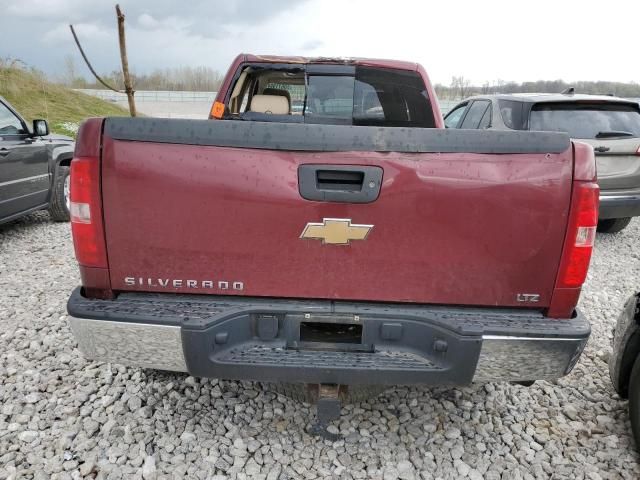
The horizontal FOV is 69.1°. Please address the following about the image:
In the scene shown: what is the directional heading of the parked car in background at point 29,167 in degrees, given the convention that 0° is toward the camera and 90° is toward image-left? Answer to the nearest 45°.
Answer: approximately 225°

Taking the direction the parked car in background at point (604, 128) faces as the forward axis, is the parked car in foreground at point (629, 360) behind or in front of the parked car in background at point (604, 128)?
behind

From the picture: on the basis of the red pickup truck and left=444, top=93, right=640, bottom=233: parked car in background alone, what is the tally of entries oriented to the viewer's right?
0

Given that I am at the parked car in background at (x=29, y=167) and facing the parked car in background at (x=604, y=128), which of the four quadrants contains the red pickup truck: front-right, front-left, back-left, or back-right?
front-right

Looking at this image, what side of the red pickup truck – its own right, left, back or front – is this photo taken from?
back

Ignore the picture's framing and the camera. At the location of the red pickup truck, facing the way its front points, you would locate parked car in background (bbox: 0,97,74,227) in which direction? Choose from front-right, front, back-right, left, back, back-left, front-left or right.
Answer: front-left

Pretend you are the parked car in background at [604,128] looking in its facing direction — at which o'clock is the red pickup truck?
The red pickup truck is roughly at 8 o'clock from the parked car in background.

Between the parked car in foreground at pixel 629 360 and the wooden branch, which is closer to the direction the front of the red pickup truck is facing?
the wooden branch

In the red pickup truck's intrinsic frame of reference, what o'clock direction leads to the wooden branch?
The wooden branch is roughly at 11 o'clock from the red pickup truck.

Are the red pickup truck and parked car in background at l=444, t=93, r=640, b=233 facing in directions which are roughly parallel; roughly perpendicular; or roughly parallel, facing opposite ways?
roughly parallel

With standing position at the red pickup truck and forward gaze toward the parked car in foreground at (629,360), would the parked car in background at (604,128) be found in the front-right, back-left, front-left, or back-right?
front-left

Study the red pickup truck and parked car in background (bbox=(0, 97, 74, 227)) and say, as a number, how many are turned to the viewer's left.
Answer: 0

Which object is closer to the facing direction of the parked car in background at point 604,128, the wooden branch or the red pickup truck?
the wooden branch
